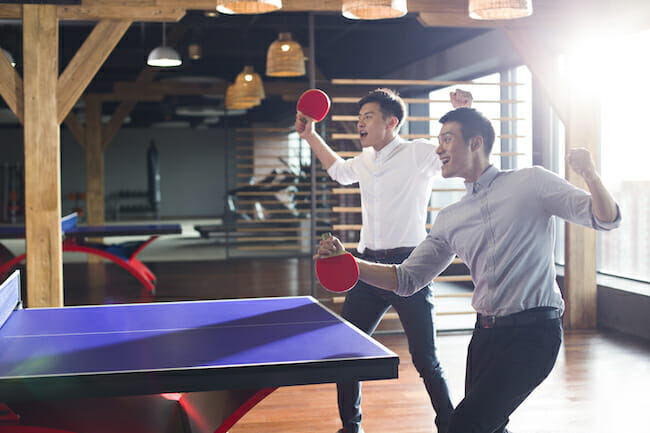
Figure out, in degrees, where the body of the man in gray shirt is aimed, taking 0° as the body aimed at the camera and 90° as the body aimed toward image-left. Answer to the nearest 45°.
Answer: approximately 45°

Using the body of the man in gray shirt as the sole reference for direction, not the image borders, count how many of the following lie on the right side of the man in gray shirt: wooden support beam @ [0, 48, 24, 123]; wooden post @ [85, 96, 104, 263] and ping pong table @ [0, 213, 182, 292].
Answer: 3

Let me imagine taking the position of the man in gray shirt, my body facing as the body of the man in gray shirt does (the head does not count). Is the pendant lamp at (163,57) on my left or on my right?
on my right

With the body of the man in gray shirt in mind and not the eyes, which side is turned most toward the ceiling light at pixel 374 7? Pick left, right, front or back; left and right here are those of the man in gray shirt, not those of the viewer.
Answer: right

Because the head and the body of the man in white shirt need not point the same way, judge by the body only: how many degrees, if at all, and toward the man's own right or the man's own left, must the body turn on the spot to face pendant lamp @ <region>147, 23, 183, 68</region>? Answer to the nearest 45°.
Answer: approximately 90° to the man's own right

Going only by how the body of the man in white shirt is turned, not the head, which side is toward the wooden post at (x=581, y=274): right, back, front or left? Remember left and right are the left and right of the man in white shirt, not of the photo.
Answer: back

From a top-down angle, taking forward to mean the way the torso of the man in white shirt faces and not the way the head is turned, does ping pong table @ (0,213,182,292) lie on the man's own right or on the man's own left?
on the man's own right

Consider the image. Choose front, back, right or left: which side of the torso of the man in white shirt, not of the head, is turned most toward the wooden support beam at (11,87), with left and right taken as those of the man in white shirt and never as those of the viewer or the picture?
right

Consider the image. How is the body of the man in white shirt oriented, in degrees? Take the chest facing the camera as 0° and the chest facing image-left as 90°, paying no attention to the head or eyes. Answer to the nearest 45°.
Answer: approximately 45°

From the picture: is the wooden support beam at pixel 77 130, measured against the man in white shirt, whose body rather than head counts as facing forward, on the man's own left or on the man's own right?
on the man's own right
